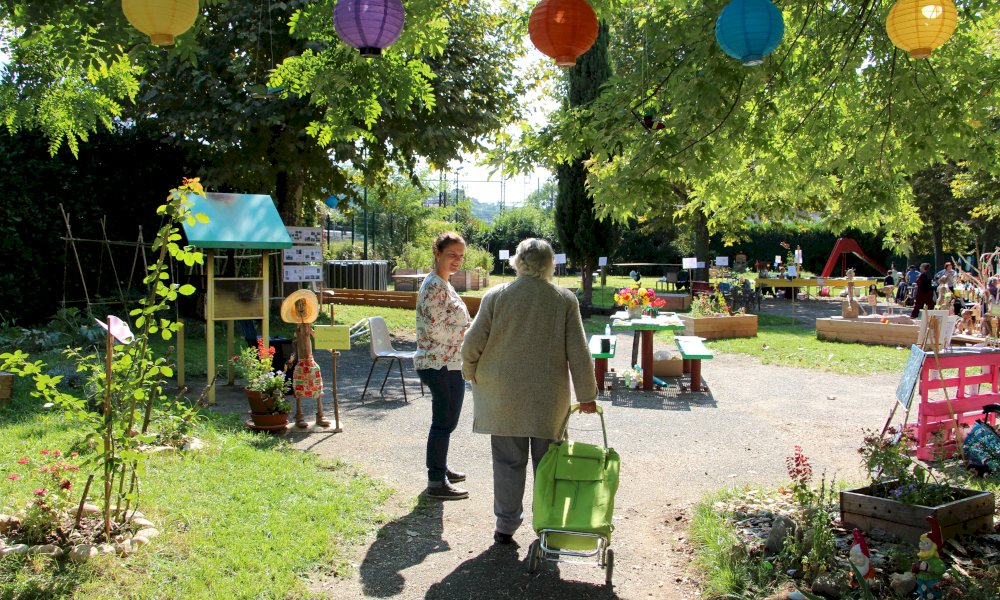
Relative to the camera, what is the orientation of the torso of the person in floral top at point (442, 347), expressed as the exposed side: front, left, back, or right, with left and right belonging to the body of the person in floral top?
right

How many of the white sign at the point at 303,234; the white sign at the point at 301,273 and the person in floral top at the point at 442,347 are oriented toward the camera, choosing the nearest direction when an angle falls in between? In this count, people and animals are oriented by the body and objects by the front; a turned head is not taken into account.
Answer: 2

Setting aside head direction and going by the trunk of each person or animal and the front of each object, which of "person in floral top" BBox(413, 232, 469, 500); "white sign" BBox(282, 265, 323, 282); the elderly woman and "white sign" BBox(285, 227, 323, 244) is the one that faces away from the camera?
the elderly woman

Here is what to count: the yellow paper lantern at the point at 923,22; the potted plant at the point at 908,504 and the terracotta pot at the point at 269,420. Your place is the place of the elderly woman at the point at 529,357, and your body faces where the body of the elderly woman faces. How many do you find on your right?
2

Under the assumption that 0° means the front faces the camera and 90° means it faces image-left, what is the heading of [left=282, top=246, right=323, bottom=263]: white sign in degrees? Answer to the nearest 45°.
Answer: approximately 0°

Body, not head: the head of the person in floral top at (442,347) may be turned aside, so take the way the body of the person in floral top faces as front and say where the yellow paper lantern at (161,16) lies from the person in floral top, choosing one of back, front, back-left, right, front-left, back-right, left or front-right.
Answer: back-right

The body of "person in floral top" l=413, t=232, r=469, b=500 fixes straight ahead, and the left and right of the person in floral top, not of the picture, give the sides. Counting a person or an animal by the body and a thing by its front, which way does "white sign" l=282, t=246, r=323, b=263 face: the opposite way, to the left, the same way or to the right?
to the right

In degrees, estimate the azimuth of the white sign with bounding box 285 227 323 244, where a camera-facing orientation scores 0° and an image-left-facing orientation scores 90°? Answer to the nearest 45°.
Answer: approximately 0°

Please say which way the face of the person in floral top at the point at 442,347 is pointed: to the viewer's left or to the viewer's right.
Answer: to the viewer's right

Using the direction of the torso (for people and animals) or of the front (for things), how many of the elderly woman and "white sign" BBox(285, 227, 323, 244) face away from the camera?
1

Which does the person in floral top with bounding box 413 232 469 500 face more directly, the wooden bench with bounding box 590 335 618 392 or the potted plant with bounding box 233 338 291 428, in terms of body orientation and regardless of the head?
the wooden bench
